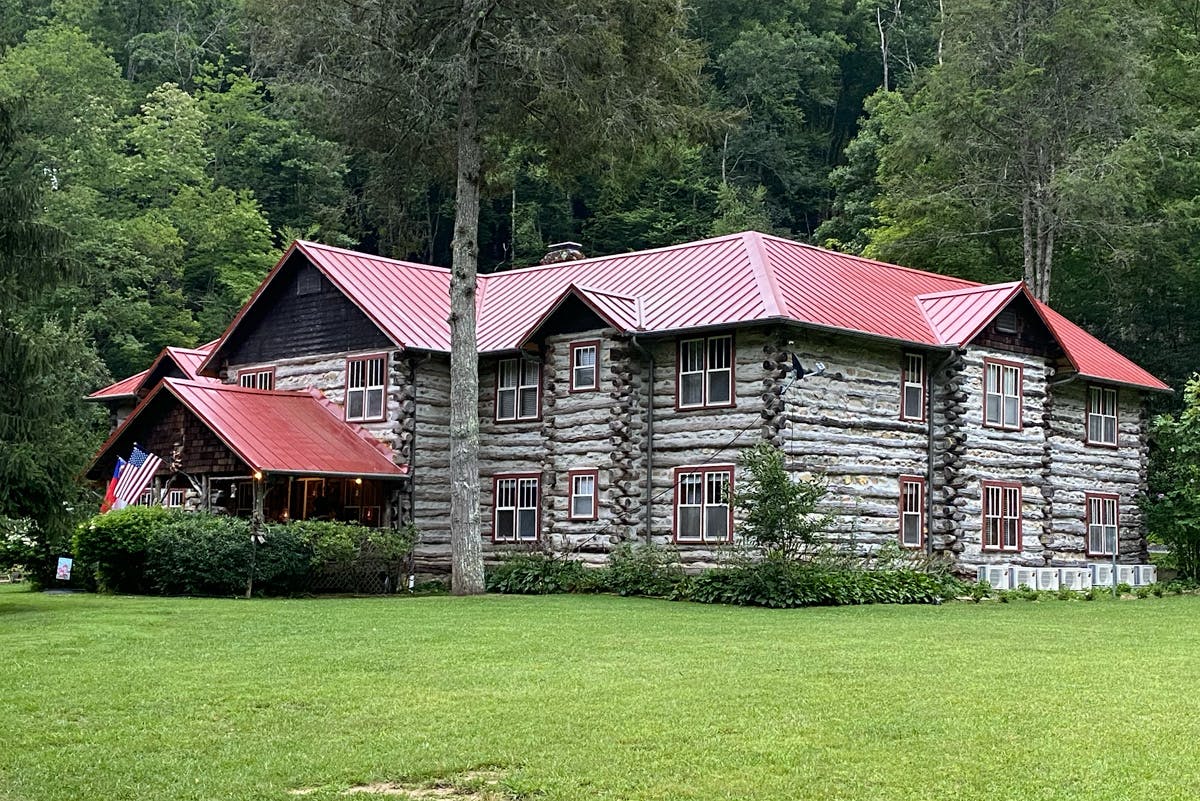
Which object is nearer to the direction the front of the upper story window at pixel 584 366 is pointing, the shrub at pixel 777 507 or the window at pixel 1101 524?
the shrub

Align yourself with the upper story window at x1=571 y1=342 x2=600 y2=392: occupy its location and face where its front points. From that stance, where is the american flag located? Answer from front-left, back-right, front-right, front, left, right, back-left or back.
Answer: front-right

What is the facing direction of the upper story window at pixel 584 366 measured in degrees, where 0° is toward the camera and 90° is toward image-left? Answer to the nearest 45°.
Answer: approximately 45°

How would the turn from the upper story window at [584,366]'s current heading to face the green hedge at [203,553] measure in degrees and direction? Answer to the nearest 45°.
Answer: approximately 45° to its right

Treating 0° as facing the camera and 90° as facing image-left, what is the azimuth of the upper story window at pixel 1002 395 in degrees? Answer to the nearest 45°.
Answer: approximately 315°

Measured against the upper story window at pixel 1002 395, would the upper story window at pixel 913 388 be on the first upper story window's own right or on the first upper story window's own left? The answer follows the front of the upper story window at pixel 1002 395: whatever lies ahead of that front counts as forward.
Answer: on the first upper story window's own right

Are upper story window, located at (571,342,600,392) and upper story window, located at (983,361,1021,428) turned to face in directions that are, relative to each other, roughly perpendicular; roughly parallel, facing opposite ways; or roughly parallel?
roughly perpendicular

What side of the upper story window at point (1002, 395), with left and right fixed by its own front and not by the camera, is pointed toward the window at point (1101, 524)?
left

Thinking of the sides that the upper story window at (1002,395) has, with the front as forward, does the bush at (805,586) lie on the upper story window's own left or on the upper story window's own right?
on the upper story window's own right

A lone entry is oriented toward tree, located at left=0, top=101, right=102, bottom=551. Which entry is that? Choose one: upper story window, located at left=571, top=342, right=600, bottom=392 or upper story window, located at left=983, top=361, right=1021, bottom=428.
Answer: upper story window, located at left=571, top=342, right=600, bottom=392

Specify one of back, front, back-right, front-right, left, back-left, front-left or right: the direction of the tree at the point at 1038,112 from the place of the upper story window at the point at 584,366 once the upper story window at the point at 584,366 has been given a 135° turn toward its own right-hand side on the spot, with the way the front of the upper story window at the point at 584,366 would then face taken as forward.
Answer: front-right
